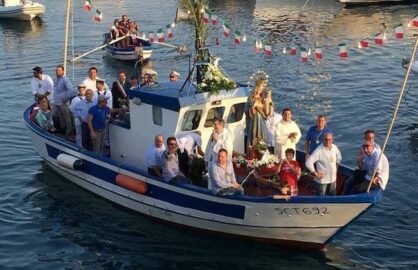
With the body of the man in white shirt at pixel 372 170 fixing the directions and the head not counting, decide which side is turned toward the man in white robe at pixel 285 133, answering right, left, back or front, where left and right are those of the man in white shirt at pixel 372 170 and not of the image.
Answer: right

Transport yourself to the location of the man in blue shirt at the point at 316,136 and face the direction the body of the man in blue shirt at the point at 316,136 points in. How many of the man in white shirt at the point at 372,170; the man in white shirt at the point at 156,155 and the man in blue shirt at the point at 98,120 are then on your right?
2

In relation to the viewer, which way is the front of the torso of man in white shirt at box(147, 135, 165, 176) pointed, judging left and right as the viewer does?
facing the viewer and to the right of the viewer

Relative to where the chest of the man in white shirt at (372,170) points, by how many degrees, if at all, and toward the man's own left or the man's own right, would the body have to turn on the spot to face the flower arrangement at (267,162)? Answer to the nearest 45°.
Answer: approximately 45° to the man's own right

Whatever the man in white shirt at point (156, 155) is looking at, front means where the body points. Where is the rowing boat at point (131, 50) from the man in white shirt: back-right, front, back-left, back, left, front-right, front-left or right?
back-left

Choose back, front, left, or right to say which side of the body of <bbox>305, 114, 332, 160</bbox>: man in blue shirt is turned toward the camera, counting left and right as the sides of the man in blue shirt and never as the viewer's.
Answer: front

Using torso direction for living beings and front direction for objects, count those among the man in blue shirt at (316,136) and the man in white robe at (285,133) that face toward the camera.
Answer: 2

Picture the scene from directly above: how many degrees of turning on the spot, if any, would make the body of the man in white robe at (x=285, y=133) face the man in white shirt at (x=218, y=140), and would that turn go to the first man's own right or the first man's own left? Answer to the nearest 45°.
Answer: approximately 45° to the first man's own right
